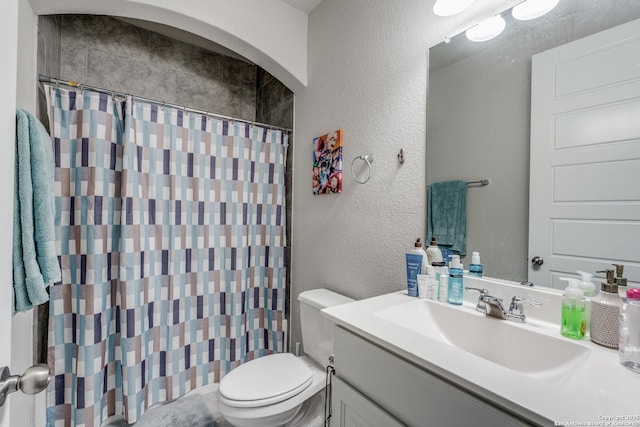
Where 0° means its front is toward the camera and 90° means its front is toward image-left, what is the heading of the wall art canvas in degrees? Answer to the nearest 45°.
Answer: approximately 45°

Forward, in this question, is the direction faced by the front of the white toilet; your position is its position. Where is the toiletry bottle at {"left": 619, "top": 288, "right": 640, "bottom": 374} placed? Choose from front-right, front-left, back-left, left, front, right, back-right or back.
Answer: left

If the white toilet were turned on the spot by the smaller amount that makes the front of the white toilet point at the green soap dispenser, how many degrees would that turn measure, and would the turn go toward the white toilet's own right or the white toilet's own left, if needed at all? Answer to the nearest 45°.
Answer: approximately 90° to the white toilet's own left

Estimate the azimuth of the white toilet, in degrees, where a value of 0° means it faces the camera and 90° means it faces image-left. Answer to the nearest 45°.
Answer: approximately 45°

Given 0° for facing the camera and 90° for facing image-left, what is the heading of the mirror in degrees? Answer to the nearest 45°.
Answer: approximately 45°

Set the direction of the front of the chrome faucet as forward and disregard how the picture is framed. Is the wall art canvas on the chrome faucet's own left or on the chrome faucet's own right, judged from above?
on the chrome faucet's own right

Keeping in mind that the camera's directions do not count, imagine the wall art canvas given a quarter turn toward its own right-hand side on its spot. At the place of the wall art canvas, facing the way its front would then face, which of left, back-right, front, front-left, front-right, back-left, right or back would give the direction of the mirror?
back
